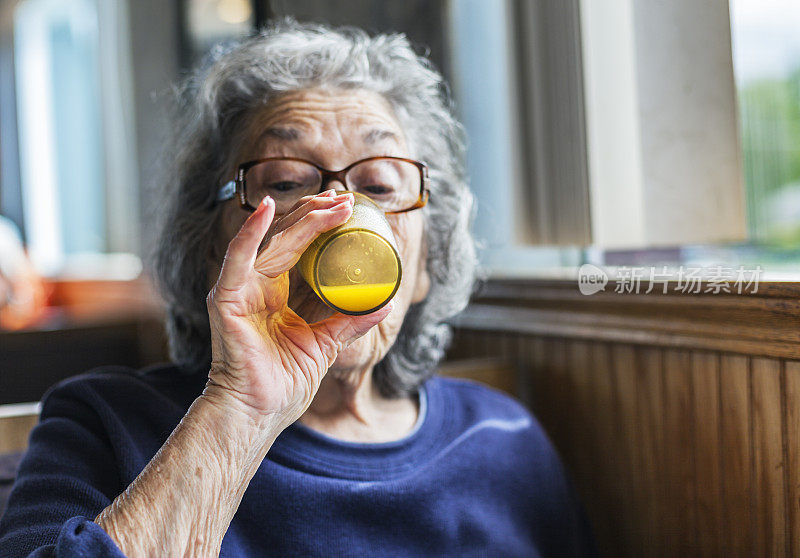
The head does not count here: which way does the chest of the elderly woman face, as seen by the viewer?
toward the camera
